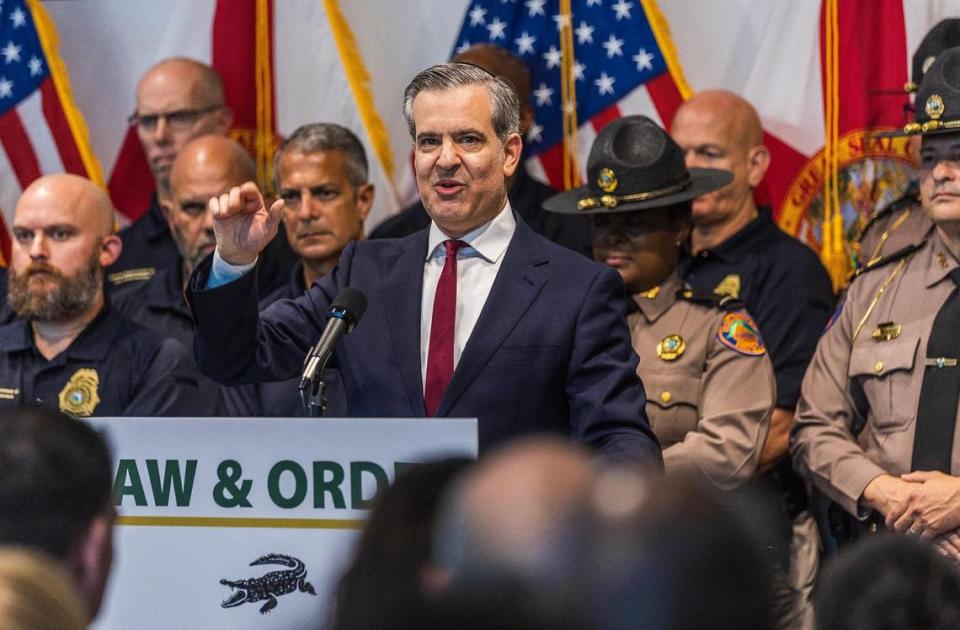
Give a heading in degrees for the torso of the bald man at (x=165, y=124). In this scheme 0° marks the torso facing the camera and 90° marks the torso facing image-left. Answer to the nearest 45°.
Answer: approximately 45°

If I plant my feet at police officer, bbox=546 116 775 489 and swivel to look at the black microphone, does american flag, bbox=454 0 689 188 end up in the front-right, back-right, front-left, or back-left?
back-right

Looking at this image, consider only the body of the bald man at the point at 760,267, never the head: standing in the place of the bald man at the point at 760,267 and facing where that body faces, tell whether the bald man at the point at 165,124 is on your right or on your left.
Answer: on your right

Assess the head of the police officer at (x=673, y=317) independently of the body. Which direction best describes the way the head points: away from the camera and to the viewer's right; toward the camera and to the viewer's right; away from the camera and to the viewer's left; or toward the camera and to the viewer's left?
toward the camera and to the viewer's left

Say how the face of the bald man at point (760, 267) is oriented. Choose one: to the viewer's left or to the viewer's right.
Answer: to the viewer's left

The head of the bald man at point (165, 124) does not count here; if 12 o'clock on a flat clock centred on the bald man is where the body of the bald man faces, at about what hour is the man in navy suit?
The man in navy suit is roughly at 10 o'clock from the bald man.

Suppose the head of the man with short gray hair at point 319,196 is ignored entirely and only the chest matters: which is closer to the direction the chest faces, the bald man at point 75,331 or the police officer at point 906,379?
the bald man

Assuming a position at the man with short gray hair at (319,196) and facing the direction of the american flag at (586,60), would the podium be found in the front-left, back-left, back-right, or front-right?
back-right

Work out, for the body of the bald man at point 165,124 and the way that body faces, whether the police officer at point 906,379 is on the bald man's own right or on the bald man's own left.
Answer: on the bald man's own left
